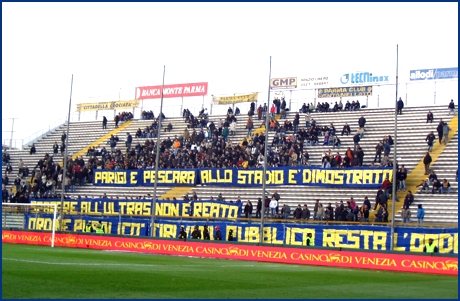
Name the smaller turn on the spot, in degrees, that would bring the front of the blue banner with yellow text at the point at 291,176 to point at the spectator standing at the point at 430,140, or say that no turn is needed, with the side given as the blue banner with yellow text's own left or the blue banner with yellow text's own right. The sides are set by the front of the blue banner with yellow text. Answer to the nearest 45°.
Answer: approximately 90° to the blue banner with yellow text's own left

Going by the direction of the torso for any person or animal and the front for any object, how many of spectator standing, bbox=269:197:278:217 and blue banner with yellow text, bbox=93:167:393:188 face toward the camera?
2

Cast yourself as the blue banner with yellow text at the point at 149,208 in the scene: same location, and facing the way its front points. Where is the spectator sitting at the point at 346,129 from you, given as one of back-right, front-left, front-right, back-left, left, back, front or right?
left

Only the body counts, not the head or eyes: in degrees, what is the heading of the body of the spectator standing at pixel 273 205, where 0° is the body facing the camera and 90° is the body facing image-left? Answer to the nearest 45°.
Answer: approximately 0°

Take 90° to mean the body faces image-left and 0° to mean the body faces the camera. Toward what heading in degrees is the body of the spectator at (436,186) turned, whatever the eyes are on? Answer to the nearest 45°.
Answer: approximately 45°

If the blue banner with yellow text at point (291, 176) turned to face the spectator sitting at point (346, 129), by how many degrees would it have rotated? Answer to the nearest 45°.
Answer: approximately 135° to its left

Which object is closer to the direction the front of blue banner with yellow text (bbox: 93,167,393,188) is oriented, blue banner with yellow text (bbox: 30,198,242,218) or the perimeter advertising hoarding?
the perimeter advertising hoarding

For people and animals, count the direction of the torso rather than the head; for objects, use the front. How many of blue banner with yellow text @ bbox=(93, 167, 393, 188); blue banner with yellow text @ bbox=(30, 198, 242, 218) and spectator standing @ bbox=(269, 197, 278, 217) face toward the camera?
3

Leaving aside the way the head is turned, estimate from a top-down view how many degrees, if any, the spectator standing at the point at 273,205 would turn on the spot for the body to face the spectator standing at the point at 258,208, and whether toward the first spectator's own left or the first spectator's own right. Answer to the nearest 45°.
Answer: approximately 90° to the first spectator's own right
